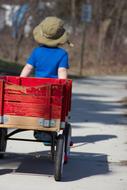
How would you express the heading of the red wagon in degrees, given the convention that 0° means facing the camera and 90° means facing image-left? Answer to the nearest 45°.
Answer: approximately 180°

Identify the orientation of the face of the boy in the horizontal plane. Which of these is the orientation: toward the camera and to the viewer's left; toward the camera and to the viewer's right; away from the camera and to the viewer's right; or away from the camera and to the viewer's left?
away from the camera and to the viewer's right

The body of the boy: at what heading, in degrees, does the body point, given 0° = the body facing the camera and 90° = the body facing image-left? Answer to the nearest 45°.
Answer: approximately 180°

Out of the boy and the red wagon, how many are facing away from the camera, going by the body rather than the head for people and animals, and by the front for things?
2
